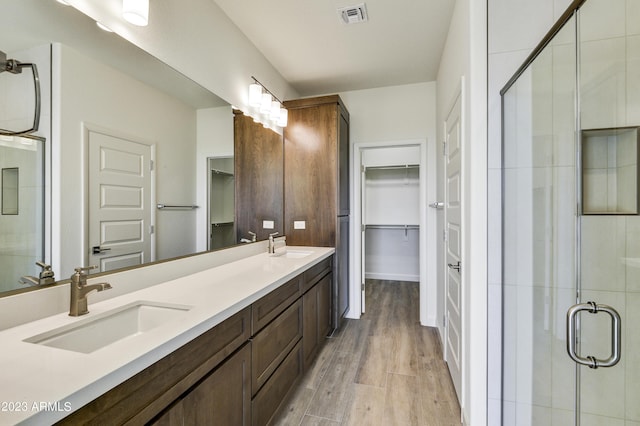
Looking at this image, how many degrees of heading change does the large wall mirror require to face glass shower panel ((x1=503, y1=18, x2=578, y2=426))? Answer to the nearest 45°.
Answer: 0° — it already faces it

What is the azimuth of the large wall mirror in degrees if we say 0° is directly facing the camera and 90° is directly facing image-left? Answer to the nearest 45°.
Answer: approximately 315°

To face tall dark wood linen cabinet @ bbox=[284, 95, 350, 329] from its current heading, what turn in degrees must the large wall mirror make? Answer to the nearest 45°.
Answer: approximately 90° to its left

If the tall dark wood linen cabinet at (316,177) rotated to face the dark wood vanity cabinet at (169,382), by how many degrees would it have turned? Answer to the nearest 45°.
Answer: approximately 90° to its right
